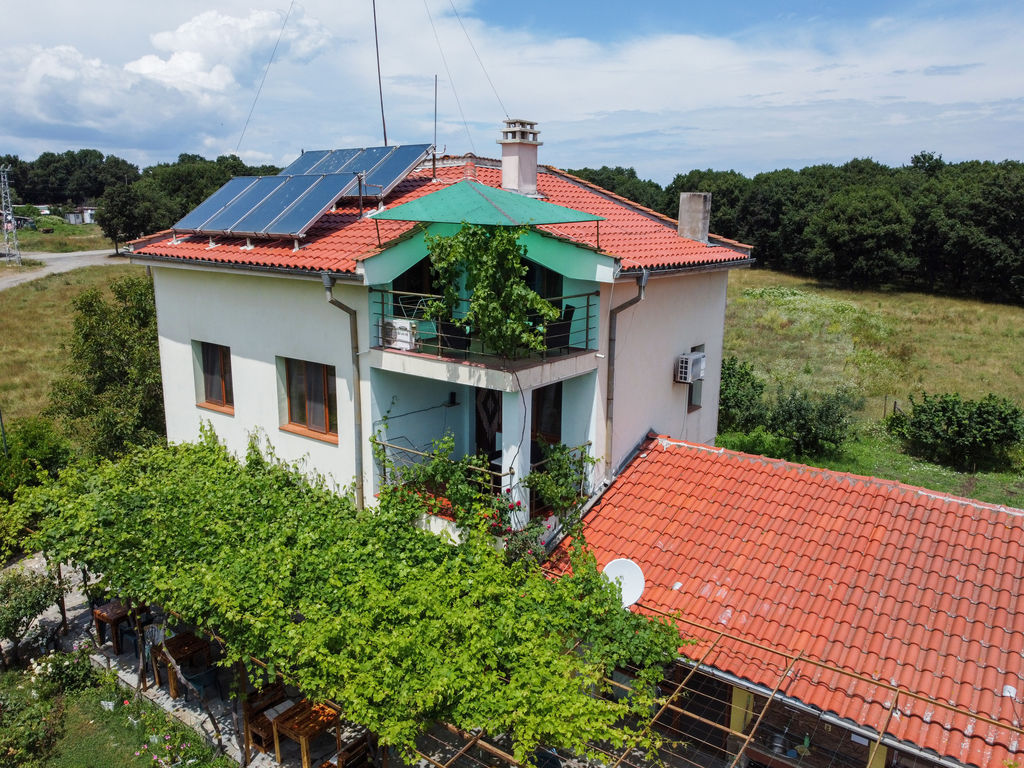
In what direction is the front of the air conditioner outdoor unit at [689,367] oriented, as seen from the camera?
facing the viewer and to the right of the viewer

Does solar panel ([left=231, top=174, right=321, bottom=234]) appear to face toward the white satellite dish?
no

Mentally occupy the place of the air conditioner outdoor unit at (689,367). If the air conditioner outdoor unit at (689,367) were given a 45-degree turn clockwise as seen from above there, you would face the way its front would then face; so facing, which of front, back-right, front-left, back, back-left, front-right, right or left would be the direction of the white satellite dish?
front

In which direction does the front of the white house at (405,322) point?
toward the camera

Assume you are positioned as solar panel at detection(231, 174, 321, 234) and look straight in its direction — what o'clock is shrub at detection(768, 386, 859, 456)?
The shrub is roughly at 7 o'clock from the solar panel.

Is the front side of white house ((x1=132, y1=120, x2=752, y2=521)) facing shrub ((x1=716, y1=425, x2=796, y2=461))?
no

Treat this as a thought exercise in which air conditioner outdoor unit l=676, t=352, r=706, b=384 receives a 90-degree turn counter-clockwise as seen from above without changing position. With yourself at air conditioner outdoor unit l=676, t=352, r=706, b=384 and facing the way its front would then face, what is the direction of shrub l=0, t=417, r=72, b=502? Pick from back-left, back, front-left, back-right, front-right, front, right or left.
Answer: back-left

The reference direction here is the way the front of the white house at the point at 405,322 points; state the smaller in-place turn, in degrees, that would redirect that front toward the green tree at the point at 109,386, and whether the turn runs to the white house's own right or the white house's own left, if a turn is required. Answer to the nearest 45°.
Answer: approximately 135° to the white house's own right
